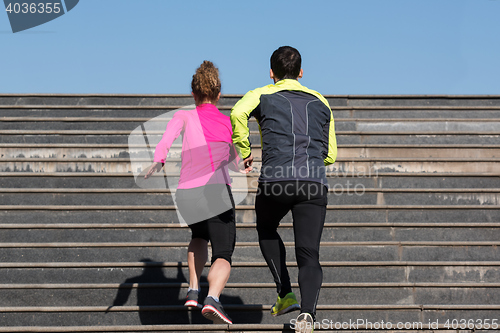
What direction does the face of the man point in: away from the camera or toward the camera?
away from the camera

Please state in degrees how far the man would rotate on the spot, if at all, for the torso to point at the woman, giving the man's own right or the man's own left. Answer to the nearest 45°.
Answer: approximately 45° to the man's own left

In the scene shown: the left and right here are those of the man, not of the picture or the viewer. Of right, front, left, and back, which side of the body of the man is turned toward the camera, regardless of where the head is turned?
back

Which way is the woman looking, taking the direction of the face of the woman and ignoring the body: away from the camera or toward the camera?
away from the camera

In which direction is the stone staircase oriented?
toward the camera
